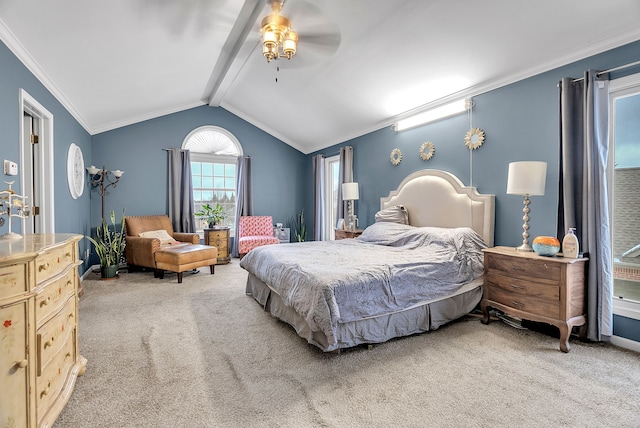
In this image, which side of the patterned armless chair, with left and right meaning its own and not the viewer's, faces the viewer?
front

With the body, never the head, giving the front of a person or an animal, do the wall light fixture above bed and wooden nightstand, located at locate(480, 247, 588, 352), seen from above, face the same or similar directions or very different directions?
same or similar directions

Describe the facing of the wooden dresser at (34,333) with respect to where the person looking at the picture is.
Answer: facing the viewer and to the right of the viewer

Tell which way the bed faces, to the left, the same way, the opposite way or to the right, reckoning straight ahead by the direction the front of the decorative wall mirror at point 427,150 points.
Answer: the same way

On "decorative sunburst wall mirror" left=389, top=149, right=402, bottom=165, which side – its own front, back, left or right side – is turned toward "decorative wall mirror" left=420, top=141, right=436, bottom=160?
left

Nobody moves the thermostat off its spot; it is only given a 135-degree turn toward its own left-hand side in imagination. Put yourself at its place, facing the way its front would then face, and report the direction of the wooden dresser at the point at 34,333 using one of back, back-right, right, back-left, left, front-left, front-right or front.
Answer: back

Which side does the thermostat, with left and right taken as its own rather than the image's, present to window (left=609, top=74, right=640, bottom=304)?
front

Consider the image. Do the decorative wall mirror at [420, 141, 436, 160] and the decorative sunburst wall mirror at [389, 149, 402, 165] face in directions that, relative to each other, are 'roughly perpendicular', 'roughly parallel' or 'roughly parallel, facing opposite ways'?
roughly parallel

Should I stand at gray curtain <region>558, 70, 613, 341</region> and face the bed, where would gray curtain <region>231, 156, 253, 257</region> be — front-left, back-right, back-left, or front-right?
front-right

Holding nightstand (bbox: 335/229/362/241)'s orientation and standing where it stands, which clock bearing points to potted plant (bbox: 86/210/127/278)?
The potted plant is roughly at 1 o'clock from the nightstand.

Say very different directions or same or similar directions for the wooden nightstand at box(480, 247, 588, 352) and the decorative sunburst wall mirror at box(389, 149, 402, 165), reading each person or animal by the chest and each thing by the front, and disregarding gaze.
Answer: same or similar directions

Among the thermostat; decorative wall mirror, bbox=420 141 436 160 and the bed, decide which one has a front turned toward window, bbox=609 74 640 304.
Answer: the thermostat

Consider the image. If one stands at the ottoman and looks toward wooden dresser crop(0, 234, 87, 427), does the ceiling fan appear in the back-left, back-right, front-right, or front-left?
front-left

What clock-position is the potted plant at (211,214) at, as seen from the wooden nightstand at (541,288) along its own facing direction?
The potted plant is roughly at 2 o'clock from the wooden nightstand.

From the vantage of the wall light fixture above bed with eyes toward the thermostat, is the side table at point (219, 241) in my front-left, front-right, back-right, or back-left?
front-right

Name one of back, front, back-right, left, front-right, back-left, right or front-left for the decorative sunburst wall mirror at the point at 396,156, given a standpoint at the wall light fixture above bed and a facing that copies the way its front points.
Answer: right

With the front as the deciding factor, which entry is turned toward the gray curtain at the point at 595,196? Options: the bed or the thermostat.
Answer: the thermostat

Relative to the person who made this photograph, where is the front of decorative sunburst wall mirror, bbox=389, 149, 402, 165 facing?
facing the viewer and to the left of the viewer
